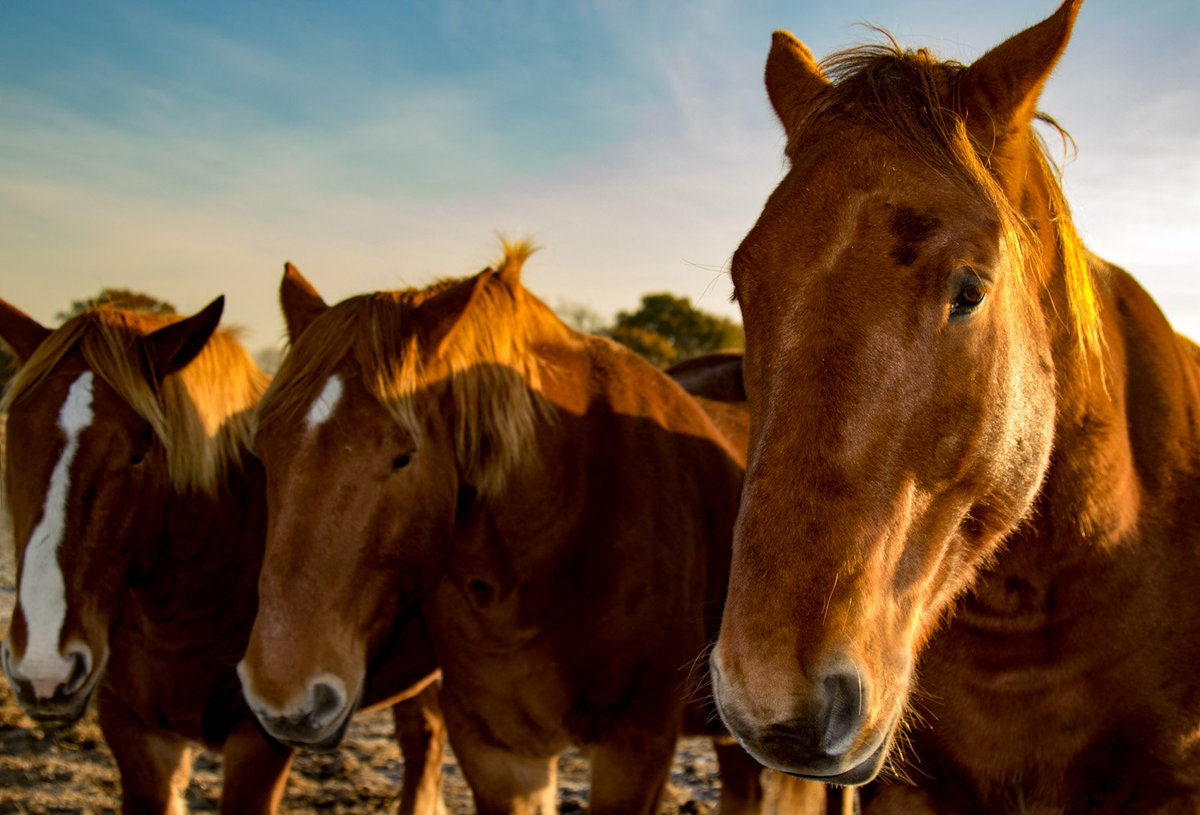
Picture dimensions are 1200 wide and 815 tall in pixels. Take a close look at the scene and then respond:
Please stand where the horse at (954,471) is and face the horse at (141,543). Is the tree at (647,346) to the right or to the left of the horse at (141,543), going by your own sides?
right

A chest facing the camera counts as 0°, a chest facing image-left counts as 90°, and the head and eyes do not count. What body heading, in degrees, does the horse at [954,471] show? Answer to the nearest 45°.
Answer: approximately 45°

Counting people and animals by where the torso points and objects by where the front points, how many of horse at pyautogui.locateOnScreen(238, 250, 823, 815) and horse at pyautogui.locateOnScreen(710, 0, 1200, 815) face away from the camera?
0

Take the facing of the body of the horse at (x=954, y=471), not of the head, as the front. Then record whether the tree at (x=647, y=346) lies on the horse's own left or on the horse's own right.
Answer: on the horse's own right

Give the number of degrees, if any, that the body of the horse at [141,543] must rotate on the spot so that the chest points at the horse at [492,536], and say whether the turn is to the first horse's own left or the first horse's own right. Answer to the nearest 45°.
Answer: approximately 90° to the first horse's own left

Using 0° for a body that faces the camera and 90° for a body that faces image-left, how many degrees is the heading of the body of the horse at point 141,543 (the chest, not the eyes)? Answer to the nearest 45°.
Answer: approximately 45°

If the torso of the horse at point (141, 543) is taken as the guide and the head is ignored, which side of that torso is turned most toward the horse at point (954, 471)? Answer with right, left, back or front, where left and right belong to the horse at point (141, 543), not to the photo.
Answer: left

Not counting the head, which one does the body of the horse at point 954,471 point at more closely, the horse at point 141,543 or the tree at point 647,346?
the horse

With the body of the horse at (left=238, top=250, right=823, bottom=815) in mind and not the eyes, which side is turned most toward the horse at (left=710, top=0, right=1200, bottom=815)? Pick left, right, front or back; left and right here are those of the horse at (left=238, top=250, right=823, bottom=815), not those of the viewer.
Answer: left

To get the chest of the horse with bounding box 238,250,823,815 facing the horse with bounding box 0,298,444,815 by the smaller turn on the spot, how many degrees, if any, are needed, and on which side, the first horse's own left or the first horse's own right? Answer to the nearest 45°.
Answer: approximately 45° to the first horse's own right

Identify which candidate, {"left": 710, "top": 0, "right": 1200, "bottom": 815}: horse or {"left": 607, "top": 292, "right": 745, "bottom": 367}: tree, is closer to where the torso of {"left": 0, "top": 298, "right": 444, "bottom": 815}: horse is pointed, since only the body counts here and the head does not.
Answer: the horse

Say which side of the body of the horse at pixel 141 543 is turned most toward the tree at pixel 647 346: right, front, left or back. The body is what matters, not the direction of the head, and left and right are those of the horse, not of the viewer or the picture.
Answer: back

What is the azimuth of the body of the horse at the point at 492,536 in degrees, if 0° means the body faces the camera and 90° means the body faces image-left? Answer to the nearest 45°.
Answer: approximately 45°
